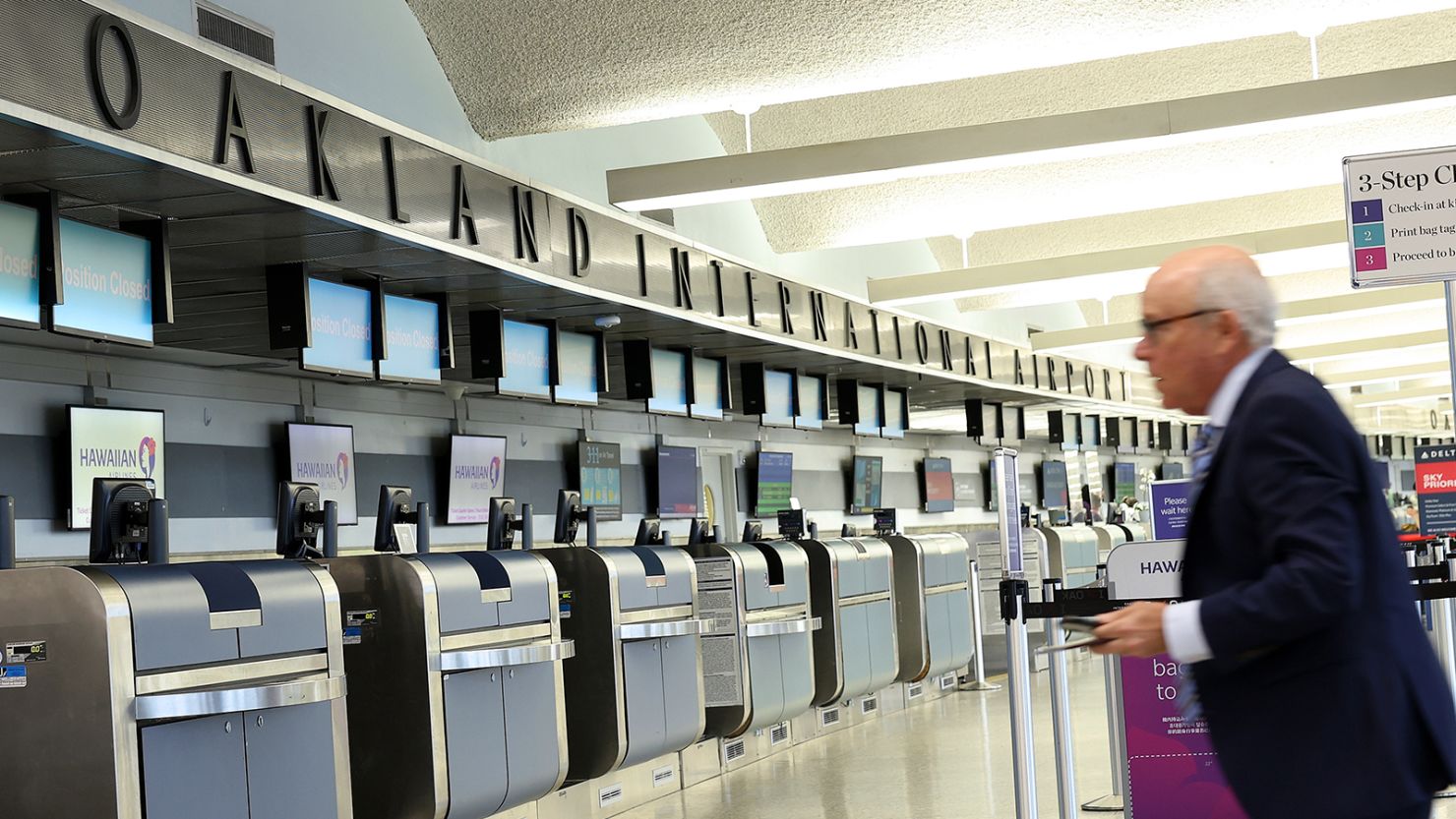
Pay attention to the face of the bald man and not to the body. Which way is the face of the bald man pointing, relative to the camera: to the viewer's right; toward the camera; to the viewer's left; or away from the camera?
to the viewer's left

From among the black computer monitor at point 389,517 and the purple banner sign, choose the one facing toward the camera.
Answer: the purple banner sign

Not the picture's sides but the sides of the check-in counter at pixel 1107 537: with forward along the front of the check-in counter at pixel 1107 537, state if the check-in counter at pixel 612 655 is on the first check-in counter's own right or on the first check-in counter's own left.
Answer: on the first check-in counter's own right

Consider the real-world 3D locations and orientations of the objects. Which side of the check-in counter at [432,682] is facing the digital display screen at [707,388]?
left

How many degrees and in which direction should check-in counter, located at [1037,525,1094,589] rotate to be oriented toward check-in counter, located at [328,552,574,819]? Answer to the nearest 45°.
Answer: approximately 45° to its right

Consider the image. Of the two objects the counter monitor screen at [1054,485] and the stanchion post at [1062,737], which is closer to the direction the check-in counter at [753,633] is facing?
the stanchion post

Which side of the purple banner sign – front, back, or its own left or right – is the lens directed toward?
front

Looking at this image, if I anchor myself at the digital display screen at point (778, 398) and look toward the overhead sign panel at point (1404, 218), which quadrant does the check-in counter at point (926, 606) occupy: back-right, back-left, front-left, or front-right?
back-left

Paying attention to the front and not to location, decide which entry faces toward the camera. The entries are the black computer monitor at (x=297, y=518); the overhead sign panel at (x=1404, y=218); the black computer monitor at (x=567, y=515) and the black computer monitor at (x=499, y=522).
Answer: the overhead sign panel

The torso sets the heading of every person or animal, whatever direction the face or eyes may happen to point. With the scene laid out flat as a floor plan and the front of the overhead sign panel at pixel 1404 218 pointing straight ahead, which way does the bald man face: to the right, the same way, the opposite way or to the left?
to the right

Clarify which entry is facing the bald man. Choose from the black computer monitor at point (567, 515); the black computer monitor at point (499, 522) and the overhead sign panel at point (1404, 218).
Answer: the overhead sign panel

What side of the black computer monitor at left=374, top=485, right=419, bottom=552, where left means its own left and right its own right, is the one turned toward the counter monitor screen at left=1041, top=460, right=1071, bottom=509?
right

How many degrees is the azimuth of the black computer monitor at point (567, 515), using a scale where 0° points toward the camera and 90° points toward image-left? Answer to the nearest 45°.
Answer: approximately 135°
